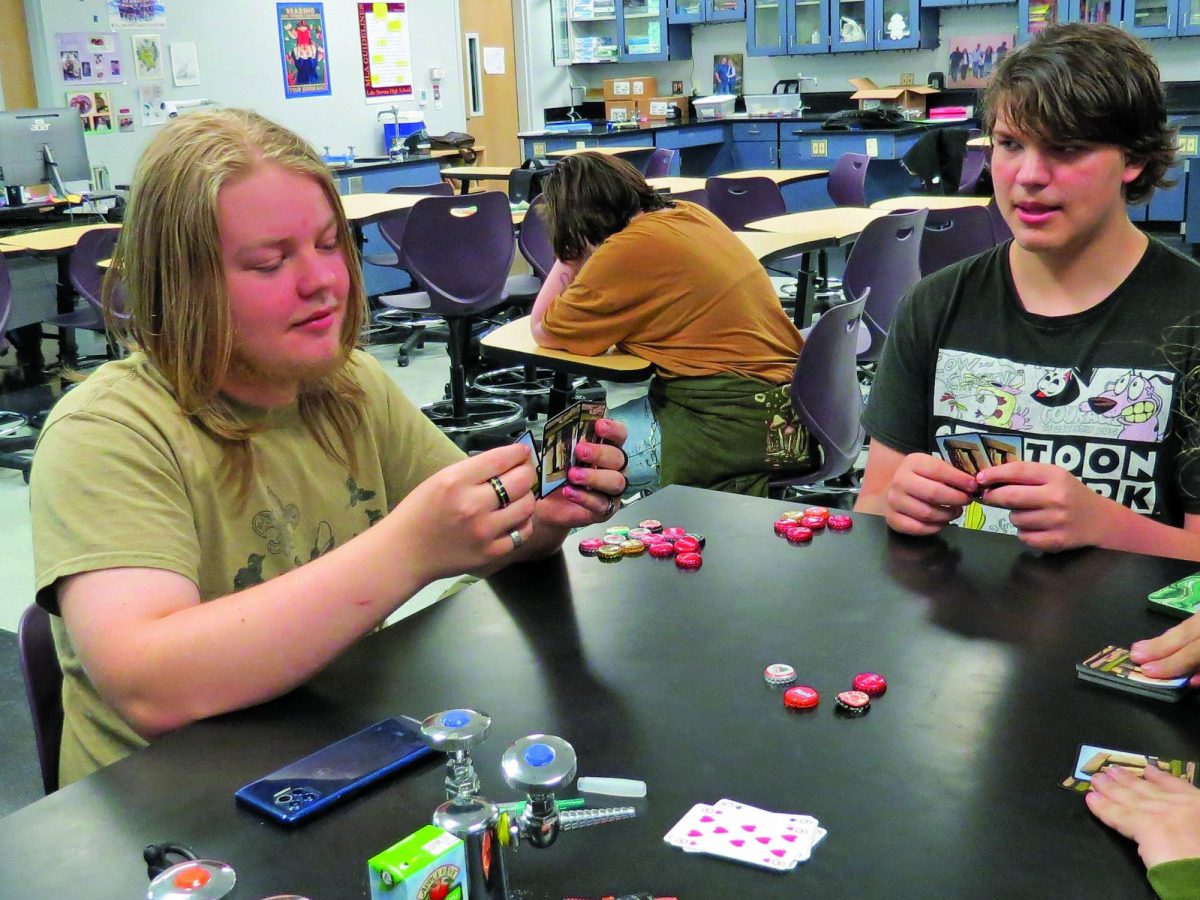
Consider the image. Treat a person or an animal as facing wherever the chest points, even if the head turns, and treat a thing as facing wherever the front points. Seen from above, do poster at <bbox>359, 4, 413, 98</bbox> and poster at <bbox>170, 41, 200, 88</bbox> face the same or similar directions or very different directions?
same or similar directions

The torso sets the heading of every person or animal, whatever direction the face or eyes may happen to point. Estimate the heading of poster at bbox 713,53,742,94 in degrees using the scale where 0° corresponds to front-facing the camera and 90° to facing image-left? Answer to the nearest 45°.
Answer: approximately 0°

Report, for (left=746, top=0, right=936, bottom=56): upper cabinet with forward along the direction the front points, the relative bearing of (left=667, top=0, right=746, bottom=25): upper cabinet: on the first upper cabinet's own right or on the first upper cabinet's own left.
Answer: on the first upper cabinet's own right

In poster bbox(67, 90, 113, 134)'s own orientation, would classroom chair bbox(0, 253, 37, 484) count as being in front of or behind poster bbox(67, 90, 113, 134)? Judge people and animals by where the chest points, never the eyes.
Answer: in front

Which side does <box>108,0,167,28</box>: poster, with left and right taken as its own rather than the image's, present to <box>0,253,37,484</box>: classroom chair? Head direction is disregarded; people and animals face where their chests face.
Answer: front

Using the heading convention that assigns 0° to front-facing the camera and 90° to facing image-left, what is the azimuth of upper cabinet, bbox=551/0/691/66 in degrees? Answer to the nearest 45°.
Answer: approximately 0°

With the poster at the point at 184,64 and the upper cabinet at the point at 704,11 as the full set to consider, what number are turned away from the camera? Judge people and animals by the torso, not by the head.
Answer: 0

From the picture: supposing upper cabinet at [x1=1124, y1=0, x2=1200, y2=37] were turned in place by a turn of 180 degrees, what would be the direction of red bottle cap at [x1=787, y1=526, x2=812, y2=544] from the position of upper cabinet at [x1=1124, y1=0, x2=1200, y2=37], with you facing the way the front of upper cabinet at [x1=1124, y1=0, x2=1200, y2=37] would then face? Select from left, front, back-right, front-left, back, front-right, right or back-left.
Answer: back

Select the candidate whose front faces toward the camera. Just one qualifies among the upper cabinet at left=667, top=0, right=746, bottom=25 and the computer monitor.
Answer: the upper cabinet

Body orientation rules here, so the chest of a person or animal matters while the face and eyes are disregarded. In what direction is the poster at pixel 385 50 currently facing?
toward the camera

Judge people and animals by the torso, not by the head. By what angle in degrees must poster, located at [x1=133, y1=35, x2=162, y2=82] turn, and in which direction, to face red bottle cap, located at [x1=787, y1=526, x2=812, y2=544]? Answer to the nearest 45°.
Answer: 0° — it already faces it

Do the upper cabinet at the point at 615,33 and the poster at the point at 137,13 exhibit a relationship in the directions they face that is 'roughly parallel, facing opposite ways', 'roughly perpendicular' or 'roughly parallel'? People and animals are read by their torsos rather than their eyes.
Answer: roughly parallel

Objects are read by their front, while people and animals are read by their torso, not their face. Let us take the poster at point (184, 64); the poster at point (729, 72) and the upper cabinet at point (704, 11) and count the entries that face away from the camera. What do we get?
0

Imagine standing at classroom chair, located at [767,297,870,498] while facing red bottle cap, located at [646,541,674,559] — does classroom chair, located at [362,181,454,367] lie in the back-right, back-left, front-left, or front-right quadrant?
back-right

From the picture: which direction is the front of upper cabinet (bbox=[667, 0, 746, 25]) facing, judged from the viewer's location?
facing the viewer

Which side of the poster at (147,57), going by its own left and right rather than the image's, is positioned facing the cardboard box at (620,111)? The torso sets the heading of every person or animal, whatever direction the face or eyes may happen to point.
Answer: left

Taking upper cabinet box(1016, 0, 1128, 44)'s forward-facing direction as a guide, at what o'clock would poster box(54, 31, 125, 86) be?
The poster is roughly at 2 o'clock from the upper cabinet.
